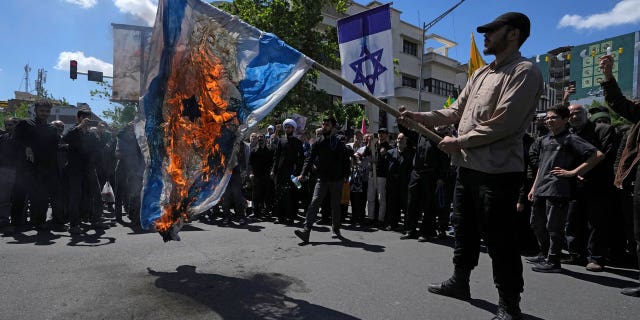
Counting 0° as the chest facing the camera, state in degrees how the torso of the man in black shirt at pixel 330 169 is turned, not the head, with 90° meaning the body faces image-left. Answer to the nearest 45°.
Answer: approximately 45°

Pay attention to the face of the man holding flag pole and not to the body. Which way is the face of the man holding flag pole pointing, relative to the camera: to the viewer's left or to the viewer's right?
to the viewer's left

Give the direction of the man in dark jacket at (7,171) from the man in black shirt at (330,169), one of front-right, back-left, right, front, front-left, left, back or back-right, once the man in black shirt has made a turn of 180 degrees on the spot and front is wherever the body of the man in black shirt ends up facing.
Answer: back-left

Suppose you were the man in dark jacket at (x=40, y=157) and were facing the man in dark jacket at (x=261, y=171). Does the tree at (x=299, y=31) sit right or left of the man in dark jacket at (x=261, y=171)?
left

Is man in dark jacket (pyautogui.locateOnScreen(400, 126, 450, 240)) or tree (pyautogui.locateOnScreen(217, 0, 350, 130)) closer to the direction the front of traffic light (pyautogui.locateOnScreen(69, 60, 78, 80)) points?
the man in dark jacket

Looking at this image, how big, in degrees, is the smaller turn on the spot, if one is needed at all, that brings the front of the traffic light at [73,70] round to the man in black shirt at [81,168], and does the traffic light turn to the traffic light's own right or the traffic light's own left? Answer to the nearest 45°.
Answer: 0° — it already faces them

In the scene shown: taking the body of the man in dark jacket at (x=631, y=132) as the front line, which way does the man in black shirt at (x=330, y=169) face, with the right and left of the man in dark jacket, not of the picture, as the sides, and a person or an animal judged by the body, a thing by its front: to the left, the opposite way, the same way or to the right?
to the left

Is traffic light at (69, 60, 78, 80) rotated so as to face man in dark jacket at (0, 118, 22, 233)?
yes

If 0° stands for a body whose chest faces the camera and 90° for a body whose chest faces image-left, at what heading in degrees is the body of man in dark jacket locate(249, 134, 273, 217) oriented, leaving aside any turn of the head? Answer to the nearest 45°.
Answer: approximately 0°

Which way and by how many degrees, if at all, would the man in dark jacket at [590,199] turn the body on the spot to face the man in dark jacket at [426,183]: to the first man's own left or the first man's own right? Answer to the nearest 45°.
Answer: approximately 45° to the first man's own right

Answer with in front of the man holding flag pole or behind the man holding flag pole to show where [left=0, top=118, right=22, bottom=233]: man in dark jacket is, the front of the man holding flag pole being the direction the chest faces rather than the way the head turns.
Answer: in front
